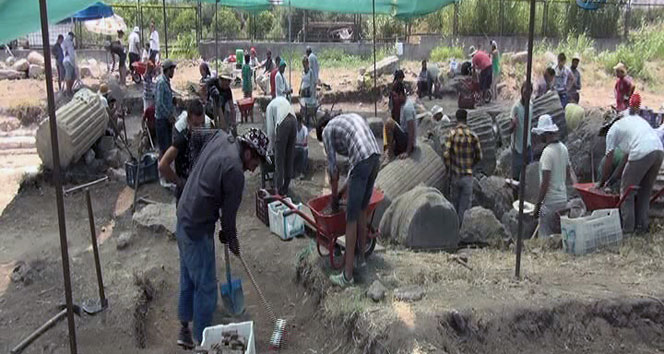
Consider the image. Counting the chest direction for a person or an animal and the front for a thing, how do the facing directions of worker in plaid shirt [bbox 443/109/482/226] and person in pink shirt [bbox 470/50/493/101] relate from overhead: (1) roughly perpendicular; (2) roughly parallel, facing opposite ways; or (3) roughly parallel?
roughly perpendicular

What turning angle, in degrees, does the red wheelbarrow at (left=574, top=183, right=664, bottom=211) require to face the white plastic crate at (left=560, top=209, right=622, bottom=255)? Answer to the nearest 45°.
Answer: approximately 90° to its left

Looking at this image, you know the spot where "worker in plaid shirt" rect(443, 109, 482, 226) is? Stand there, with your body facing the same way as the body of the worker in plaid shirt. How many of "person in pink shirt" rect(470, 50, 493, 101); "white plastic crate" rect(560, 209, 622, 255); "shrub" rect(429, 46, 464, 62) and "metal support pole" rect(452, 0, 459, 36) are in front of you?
3

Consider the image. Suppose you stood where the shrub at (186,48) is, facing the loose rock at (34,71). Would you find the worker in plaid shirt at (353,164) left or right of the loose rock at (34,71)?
left

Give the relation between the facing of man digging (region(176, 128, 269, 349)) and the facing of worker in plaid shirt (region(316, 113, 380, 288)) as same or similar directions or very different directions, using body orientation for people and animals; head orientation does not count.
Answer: very different directions

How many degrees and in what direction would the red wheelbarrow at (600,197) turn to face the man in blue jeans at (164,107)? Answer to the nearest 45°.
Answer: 0° — it already faces them

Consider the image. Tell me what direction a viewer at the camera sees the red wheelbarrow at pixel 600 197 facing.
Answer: facing to the left of the viewer

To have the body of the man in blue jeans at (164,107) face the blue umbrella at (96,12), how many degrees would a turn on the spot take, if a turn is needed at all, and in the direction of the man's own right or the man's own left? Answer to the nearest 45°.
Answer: approximately 90° to the man's own left
